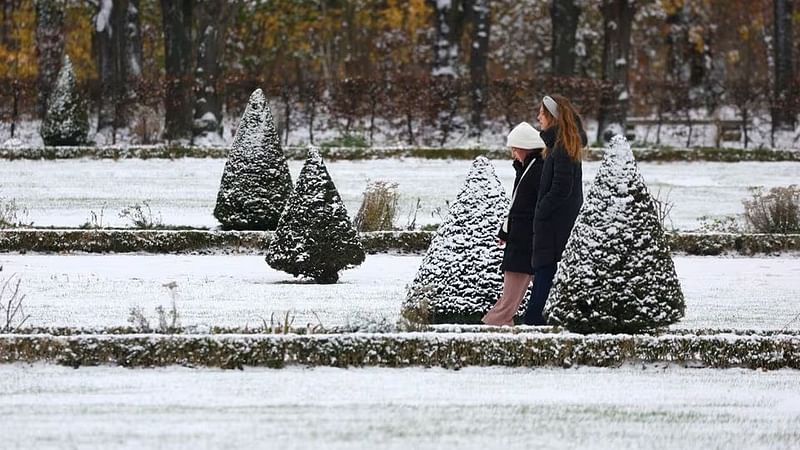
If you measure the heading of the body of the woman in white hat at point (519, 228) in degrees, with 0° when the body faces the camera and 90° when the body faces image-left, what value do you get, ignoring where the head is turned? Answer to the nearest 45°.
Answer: approximately 90°

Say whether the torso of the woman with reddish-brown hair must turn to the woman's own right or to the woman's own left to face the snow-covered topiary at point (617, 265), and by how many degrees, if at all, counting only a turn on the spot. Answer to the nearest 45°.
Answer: approximately 135° to the woman's own left

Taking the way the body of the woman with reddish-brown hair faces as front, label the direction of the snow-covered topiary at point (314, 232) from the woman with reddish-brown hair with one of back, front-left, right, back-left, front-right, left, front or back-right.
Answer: front-right

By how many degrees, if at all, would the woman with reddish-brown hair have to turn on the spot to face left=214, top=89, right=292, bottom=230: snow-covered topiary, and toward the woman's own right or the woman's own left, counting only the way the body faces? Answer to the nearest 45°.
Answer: approximately 45° to the woman's own right

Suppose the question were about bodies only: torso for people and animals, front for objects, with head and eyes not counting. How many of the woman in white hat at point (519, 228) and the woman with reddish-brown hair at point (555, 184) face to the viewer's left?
2

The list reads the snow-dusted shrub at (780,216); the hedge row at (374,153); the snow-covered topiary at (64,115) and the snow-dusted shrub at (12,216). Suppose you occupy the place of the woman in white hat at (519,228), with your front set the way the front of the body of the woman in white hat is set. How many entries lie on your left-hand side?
0

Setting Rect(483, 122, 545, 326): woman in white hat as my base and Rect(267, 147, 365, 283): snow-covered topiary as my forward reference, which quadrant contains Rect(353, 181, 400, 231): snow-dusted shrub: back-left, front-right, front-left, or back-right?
front-right

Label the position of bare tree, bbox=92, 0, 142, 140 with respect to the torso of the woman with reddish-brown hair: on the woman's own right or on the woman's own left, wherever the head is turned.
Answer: on the woman's own right

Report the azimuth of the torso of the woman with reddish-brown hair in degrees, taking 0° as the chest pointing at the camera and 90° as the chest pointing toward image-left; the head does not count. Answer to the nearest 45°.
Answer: approximately 90°

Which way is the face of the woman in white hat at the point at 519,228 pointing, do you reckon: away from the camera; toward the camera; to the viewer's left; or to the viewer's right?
to the viewer's left

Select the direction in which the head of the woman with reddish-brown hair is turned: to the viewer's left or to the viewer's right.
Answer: to the viewer's left

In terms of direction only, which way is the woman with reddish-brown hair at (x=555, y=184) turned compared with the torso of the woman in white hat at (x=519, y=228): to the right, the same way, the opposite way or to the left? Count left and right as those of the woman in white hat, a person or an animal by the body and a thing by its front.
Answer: the same way
